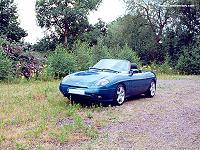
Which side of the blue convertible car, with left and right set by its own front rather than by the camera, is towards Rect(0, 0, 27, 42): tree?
right

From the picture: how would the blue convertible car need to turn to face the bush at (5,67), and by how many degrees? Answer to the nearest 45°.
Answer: approximately 90° to its right

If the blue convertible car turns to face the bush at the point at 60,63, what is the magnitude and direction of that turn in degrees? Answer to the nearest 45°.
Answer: approximately 135° to its right

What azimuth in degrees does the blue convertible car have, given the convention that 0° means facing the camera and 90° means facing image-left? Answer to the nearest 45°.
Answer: approximately 45°

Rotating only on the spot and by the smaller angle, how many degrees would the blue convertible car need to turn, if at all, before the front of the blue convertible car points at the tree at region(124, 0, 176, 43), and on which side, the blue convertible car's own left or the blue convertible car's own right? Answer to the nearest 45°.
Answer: approximately 135° to the blue convertible car's own right

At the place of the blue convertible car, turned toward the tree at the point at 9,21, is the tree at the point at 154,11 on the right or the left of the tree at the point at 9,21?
right

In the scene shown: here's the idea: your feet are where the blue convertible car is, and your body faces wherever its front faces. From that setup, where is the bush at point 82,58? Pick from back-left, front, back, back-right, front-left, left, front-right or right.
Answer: back-right
